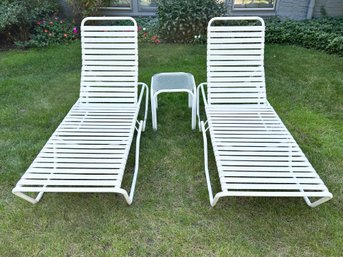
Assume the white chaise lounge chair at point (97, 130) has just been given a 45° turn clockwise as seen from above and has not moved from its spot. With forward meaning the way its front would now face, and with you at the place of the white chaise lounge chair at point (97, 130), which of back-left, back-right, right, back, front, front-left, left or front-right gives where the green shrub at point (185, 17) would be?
back

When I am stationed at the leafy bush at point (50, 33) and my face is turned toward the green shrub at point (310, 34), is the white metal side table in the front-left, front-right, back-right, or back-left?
front-right

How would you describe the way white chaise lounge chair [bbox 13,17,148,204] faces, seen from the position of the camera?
facing the viewer

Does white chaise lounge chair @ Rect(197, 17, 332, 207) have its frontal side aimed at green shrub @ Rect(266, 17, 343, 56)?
no

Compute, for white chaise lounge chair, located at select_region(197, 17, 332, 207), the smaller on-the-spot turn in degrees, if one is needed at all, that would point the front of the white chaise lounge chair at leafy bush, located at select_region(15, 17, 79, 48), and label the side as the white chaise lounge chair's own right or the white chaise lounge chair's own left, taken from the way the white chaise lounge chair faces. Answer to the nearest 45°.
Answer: approximately 135° to the white chaise lounge chair's own right

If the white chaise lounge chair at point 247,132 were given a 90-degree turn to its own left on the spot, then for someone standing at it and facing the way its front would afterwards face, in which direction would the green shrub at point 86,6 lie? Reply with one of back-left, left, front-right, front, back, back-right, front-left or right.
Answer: back-left

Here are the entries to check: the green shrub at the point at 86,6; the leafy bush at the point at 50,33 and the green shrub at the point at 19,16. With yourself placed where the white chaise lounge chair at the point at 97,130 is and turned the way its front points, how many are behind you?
3

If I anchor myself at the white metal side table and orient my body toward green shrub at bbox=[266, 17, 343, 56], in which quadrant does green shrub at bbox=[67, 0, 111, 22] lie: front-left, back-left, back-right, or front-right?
front-left

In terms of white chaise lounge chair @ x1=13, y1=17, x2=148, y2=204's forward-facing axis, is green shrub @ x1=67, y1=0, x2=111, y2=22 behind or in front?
behind

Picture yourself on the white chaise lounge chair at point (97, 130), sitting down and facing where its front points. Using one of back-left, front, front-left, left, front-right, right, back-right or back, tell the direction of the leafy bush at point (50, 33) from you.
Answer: back

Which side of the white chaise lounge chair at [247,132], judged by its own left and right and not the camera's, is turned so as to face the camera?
front

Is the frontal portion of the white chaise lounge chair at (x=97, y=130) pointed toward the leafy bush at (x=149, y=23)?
no

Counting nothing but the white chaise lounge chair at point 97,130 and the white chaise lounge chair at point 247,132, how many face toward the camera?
2

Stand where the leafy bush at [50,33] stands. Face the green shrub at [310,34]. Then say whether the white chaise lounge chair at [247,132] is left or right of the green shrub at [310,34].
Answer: right

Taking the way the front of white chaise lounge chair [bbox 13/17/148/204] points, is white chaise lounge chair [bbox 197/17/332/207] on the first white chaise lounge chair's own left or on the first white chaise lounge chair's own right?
on the first white chaise lounge chair's own left

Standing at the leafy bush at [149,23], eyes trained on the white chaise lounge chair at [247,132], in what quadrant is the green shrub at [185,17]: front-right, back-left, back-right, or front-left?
front-left
